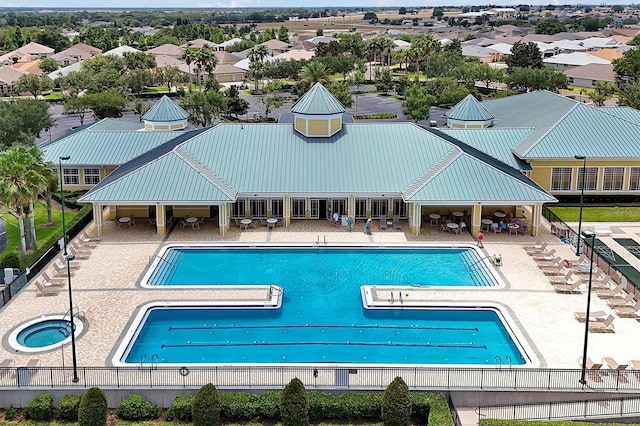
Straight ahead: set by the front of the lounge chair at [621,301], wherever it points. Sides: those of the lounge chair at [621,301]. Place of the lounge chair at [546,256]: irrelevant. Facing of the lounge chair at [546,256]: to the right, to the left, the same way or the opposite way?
the same way

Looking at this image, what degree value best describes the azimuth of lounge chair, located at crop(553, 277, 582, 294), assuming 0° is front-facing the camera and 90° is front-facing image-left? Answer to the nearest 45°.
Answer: approximately 90°

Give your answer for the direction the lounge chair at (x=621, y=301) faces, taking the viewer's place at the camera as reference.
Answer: facing to the left of the viewer

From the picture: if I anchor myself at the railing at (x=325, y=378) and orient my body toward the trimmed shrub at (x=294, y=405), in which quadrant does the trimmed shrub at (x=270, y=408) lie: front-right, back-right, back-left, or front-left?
front-right

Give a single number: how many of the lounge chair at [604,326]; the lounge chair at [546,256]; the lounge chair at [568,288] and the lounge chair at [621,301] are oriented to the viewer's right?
0

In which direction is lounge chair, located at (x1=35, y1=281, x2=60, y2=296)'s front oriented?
to the viewer's right

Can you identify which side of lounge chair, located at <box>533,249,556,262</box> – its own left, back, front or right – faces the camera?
left

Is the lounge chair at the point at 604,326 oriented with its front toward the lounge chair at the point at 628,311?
no

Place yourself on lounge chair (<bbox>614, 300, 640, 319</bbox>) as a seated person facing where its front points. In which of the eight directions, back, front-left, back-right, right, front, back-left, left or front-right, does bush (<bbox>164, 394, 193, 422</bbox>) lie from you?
front-left

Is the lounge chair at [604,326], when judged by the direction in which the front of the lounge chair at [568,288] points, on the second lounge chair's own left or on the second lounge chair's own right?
on the second lounge chair's own left

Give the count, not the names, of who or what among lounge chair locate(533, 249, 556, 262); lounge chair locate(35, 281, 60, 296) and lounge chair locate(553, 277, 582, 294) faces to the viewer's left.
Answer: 2

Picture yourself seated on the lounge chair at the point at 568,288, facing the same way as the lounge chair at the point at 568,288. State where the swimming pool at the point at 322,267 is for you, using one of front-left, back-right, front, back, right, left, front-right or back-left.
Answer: front

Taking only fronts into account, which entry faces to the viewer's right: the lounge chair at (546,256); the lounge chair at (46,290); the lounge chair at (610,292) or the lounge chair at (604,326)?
the lounge chair at (46,290)

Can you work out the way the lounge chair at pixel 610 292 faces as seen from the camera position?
facing to the left of the viewer

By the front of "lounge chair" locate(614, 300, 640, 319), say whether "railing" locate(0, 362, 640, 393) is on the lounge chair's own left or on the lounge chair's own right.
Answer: on the lounge chair's own left

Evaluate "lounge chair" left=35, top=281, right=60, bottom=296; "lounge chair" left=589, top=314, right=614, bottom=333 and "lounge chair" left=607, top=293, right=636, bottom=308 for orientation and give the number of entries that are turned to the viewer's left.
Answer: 2

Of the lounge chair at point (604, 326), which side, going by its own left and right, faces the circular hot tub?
front
